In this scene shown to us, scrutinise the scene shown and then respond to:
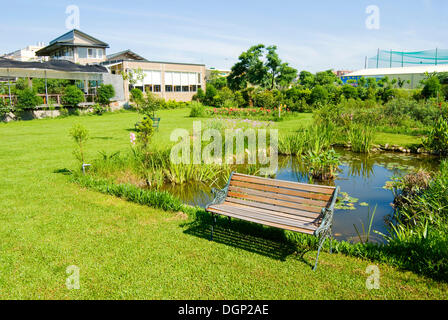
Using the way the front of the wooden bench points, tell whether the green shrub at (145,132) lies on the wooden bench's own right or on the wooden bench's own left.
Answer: on the wooden bench's own right

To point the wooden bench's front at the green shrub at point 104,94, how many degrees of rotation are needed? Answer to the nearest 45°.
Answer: approximately 90° to its right

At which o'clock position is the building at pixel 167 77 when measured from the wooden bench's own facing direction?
The building is roughly at 4 o'clock from the wooden bench.

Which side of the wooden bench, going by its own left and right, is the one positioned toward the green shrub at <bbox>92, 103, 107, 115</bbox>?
right

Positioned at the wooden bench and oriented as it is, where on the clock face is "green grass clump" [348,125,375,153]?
The green grass clump is roughly at 5 o'clock from the wooden bench.

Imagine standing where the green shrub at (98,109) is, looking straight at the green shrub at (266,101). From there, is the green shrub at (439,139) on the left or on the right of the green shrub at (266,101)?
right

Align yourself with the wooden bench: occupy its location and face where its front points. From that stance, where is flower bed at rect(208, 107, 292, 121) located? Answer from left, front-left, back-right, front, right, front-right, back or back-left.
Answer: back-right

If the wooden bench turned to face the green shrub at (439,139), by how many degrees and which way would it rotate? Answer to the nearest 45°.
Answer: approximately 180°

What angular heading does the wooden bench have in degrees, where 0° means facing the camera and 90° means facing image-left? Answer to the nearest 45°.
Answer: approximately 45°

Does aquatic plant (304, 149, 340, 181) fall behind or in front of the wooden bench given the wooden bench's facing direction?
behind

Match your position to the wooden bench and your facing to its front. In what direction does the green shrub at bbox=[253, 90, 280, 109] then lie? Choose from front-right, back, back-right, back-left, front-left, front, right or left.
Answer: back-right

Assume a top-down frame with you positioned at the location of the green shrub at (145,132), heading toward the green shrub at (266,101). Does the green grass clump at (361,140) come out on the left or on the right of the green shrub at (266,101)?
right
